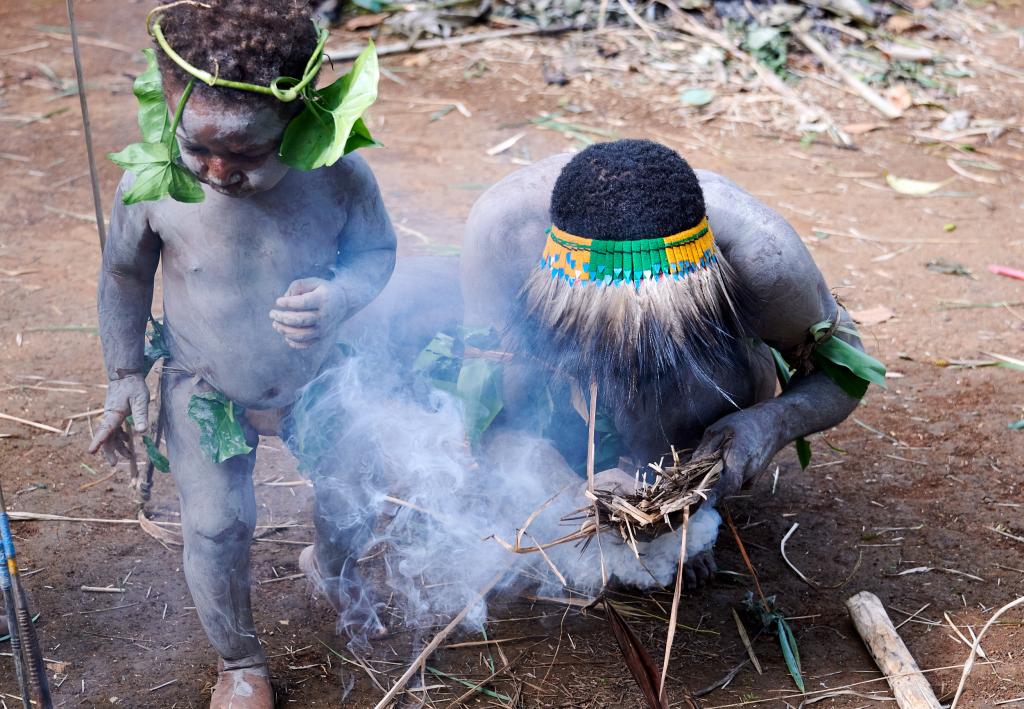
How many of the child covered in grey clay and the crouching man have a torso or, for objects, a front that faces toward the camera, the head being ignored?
2

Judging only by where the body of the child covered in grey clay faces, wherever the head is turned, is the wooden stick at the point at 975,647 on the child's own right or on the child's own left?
on the child's own left

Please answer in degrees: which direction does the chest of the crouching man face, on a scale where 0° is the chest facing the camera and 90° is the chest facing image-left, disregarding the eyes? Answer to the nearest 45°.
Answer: approximately 0°

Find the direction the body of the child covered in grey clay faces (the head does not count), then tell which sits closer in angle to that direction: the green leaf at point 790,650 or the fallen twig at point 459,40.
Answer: the green leaf

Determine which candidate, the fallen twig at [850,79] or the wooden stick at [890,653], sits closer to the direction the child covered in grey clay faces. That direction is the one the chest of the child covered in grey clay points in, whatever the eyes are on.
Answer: the wooden stick

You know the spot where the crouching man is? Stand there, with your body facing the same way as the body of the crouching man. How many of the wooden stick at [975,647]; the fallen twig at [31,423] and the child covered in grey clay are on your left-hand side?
1

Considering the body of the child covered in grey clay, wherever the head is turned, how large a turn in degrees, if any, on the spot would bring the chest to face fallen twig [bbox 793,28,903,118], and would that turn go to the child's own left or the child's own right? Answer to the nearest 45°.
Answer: approximately 135° to the child's own left

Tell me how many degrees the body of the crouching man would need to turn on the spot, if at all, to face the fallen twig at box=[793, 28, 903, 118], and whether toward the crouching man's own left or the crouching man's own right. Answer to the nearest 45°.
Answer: approximately 180°

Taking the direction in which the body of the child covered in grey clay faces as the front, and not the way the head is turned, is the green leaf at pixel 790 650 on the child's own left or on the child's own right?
on the child's own left

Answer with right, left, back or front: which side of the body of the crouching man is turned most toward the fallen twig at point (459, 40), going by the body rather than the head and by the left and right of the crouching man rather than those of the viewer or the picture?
back
